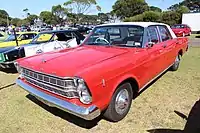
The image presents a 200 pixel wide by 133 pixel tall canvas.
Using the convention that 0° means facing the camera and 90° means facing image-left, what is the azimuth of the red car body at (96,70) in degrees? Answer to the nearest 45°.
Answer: approximately 45°

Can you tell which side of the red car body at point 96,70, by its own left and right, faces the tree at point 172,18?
back
